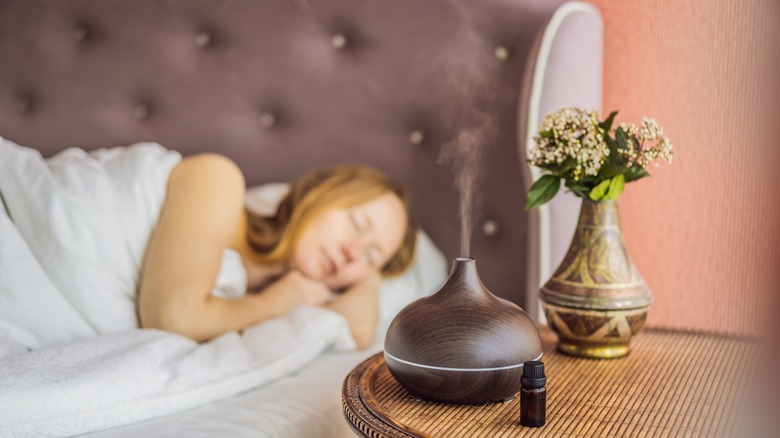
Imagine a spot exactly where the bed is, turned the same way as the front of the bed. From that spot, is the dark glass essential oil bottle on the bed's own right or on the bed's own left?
on the bed's own left

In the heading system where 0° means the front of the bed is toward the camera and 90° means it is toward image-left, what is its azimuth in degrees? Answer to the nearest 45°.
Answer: approximately 45°

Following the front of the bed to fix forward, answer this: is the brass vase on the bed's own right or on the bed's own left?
on the bed's own left

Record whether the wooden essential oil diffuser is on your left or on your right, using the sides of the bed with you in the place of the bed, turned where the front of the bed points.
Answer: on your left

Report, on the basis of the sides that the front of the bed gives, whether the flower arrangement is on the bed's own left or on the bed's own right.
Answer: on the bed's own left
